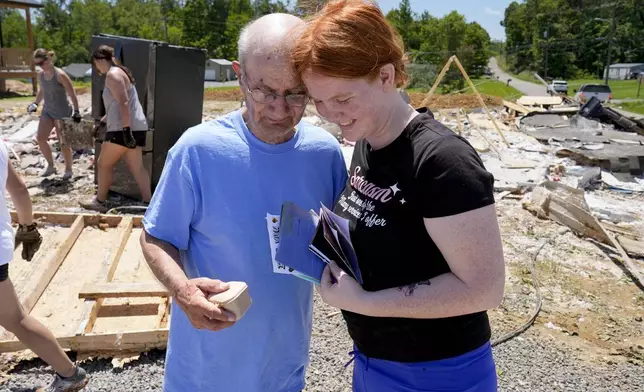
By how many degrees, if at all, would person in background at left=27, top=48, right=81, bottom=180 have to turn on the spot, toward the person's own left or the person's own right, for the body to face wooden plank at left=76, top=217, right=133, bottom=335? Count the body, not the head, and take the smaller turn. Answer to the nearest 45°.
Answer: approximately 45° to the person's own left

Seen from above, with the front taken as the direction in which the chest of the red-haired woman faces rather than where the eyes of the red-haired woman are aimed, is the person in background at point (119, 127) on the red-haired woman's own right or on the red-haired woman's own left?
on the red-haired woman's own right

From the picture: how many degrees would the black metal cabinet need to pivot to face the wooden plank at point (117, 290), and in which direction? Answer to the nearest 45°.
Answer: approximately 45° to its left

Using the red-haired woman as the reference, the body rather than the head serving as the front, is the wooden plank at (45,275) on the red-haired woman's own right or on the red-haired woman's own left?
on the red-haired woman's own right

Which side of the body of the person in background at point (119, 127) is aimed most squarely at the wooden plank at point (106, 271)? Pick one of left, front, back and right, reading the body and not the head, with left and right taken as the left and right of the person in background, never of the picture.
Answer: left

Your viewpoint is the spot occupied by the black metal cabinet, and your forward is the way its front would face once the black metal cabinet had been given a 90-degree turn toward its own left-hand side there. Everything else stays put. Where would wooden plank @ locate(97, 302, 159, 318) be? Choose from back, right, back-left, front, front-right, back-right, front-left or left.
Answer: front-right

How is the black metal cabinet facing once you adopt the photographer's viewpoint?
facing the viewer and to the left of the viewer

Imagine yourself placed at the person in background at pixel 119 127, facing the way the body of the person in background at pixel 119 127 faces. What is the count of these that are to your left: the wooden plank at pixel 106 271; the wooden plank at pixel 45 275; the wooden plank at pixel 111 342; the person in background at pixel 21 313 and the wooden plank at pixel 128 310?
5

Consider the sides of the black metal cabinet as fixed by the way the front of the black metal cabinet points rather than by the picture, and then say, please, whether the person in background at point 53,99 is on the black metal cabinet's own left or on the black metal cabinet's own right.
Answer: on the black metal cabinet's own right

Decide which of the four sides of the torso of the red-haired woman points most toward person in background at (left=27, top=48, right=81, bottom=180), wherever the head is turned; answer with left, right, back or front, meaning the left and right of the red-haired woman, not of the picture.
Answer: right

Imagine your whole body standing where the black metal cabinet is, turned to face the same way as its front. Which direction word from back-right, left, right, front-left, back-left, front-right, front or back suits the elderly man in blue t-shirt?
front-left

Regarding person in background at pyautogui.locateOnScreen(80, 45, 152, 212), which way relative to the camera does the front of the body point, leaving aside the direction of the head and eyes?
to the viewer's left
